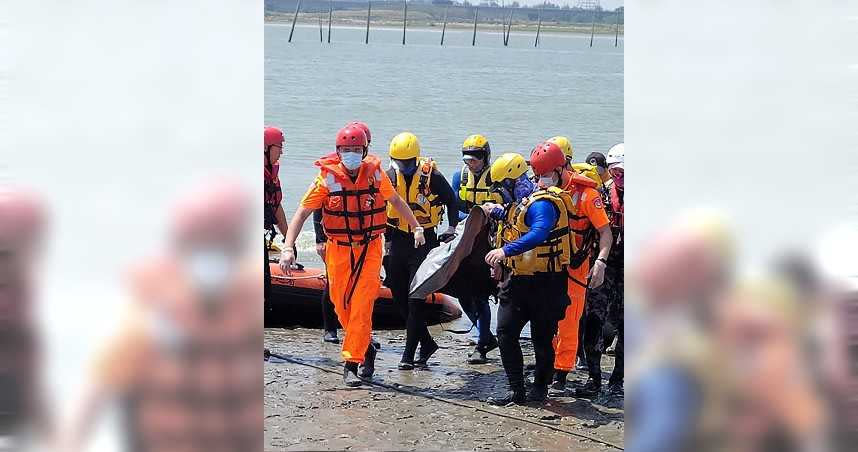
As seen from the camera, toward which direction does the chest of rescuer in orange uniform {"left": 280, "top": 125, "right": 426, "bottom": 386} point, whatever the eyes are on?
toward the camera

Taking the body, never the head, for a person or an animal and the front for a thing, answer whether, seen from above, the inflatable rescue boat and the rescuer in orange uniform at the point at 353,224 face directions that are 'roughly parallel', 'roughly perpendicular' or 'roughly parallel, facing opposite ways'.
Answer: roughly perpendicular
